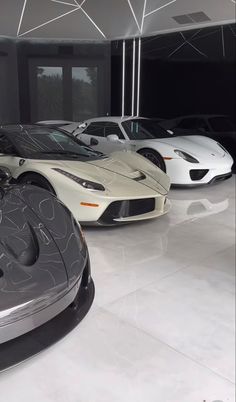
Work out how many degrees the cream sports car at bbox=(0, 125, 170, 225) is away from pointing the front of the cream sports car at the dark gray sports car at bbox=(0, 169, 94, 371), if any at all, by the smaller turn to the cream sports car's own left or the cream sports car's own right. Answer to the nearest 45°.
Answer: approximately 45° to the cream sports car's own right

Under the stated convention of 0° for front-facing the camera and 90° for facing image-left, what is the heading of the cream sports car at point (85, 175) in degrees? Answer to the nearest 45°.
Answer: approximately 315°

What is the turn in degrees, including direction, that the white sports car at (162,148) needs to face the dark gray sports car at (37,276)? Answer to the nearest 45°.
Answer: approximately 45° to its right

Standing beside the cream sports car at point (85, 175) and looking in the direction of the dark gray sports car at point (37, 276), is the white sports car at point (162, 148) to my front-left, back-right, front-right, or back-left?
back-left

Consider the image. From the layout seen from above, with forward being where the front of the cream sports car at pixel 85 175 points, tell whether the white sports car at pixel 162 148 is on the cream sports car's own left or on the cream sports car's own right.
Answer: on the cream sports car's own left
